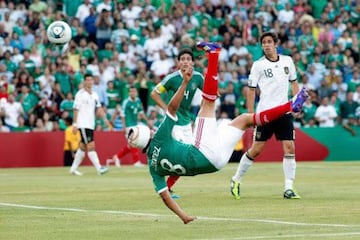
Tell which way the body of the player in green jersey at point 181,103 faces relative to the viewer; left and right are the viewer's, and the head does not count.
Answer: facing the viewer

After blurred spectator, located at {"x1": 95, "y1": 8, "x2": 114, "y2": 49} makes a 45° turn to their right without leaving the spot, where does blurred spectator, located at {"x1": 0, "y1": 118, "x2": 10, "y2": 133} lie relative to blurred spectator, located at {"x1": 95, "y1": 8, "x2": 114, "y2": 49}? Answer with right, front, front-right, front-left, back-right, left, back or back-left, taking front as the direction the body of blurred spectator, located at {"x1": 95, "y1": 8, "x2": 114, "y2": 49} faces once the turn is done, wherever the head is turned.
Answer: front

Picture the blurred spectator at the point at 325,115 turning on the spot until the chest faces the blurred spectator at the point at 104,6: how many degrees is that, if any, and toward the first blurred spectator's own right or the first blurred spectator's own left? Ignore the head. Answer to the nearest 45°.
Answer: approximately 90° to the first blurred spectator's own right

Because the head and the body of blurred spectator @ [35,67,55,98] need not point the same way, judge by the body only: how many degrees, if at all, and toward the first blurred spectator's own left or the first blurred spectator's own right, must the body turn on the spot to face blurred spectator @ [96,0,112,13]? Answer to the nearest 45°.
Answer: approximately 135° to the first blurred spectator's own left

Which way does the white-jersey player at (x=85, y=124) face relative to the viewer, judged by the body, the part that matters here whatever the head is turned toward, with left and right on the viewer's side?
facing the viewer and to the right of the viewer

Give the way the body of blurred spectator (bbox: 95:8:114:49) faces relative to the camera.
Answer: toward the camera

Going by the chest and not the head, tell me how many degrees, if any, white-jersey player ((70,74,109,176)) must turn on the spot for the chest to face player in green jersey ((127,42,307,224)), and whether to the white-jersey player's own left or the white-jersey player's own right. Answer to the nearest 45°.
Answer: approximately 45° to the white-jersey player's own right

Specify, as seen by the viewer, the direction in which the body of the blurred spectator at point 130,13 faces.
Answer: toward the camera

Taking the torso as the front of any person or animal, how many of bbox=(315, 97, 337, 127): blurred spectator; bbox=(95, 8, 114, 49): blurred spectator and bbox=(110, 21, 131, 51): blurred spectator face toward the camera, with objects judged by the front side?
3
